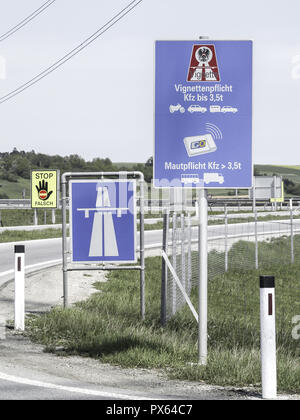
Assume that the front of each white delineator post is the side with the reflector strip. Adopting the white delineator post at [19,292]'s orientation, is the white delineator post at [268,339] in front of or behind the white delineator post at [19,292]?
in front

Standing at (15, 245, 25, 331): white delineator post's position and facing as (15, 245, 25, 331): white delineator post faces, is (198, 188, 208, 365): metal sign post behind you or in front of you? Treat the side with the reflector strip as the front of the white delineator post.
in front

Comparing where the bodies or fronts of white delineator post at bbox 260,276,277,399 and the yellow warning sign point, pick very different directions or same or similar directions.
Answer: same or similar directions

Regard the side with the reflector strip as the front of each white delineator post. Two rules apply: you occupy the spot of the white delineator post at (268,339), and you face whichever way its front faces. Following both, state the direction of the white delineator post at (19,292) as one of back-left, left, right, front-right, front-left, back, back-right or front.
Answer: back-right

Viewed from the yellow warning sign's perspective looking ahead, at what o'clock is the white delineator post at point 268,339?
The white delineator post is roughly at 12 o'clock from the yellow warning sign.

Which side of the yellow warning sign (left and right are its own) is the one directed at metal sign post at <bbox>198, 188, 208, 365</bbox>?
front

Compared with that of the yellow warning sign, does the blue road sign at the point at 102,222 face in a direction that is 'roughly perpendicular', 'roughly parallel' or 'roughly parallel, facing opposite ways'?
roughly parallel

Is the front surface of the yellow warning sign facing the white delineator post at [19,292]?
yes

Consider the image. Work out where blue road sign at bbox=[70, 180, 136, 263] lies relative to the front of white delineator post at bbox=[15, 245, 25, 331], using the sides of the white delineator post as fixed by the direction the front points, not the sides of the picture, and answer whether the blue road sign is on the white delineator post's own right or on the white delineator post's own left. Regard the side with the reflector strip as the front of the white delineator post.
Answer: on the white delineator post's own left

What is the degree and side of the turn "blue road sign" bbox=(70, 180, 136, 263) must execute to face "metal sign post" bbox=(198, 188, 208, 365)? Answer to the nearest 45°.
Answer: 0° — it already faces it

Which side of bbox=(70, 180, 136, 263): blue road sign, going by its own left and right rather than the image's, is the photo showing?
front

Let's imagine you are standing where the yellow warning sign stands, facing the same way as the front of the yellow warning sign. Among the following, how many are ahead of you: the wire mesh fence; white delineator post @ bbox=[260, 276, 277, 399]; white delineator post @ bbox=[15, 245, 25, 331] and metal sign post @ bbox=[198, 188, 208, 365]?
4

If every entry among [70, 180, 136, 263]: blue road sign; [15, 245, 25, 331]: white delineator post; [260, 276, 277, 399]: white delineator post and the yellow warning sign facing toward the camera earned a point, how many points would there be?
4

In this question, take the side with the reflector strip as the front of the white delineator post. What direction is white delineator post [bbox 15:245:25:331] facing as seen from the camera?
toward the camera

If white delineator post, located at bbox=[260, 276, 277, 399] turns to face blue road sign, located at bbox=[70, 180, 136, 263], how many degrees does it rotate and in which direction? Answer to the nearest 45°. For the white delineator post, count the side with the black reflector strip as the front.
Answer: approximately 135° to its right

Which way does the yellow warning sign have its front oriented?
toward the camera
